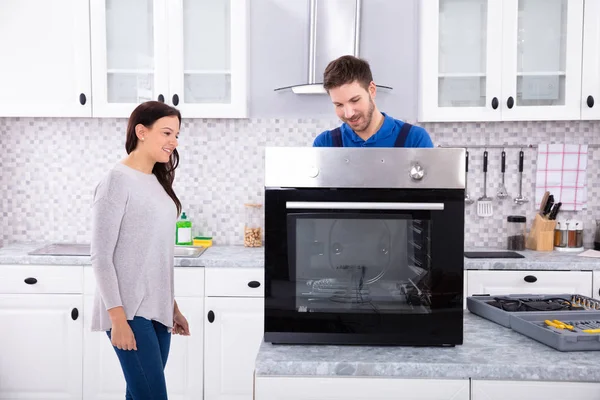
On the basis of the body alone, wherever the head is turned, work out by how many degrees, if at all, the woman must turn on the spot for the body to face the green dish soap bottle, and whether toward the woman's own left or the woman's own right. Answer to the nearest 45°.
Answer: approximately 135° to the woman's own left

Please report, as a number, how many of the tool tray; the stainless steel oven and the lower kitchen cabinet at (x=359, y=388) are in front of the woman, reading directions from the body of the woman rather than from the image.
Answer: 3

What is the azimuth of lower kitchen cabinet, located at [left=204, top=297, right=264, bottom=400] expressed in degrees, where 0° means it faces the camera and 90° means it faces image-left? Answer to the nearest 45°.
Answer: approximately 0°

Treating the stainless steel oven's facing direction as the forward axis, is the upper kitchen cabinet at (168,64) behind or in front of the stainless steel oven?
behind

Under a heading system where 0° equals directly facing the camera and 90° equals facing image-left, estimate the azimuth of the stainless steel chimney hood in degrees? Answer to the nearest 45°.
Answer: approximately 0°

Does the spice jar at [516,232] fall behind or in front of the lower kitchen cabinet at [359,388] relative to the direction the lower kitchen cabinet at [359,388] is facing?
behind

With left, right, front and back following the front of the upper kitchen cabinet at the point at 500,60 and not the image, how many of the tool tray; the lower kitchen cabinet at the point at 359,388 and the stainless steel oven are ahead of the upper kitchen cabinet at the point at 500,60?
3
